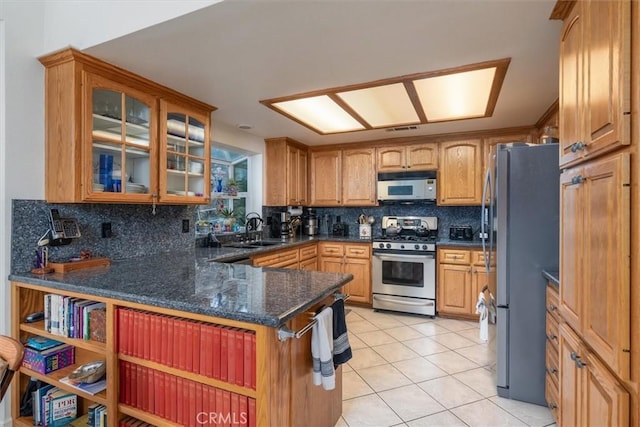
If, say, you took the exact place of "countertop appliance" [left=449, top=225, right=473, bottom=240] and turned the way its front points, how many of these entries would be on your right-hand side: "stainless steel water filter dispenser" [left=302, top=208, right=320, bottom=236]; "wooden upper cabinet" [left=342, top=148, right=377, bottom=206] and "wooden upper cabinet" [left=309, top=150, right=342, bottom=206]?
3

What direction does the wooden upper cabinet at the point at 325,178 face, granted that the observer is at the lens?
facing the viewer

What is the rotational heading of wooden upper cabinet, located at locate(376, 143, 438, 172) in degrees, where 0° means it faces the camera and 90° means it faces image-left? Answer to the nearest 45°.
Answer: approximately 0°

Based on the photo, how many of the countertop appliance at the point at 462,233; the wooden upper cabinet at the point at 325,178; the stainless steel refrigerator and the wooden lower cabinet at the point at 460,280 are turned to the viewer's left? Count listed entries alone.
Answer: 1

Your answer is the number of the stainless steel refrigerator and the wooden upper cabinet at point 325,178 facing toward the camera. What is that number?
1

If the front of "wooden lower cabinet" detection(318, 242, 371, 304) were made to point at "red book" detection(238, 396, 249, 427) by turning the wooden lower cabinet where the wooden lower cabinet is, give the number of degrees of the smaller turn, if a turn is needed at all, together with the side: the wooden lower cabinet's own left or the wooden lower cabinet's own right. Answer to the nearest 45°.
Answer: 0° — it already faces it

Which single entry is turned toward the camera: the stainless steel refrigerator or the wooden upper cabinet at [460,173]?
the wooden upper cabinet

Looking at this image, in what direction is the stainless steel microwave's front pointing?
toward the camera

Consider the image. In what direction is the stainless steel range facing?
toward the camera

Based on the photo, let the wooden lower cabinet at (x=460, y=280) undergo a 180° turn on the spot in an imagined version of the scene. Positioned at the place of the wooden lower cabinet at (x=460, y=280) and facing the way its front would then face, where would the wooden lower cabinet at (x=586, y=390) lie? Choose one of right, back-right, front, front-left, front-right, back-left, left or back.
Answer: back

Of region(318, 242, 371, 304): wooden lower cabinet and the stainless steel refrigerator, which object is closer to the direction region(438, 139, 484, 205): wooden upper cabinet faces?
the stainless steel refrigerator

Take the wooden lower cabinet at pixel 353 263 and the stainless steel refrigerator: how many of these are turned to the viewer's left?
1

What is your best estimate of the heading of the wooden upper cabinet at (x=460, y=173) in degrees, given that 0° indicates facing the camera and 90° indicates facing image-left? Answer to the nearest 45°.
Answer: approximately 0°

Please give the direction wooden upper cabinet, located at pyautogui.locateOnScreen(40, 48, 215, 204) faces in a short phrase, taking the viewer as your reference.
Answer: facing the viewer and to the right of the viewer
